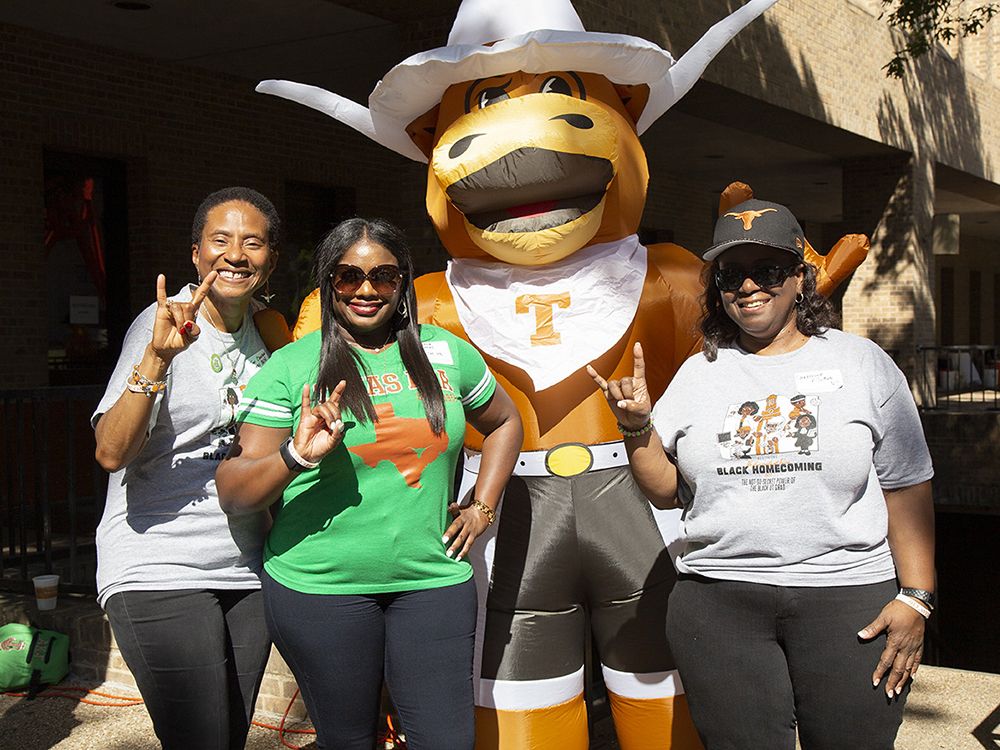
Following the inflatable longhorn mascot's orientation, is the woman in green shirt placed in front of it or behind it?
in front

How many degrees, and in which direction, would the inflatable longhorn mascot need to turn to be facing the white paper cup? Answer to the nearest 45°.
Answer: approximately 135° to its right

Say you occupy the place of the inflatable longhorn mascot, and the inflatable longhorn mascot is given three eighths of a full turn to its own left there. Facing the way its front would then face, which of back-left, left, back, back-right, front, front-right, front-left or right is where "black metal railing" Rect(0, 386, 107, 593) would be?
left

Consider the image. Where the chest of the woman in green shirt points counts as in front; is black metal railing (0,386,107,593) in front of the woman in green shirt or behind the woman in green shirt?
behind

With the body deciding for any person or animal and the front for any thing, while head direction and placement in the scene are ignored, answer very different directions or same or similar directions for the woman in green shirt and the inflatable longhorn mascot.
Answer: same or similar directions

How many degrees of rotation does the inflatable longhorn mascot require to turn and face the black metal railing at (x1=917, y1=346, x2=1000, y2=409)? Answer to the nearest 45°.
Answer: approximately 135° to its left

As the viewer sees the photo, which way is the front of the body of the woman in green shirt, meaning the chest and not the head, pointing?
toward the camera

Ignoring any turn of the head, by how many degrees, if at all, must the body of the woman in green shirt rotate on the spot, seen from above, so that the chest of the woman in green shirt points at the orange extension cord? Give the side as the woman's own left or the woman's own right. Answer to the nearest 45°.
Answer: approximately 135° to the woman's own right

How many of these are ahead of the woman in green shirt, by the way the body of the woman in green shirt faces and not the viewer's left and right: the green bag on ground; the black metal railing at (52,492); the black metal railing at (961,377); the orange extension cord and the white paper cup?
0

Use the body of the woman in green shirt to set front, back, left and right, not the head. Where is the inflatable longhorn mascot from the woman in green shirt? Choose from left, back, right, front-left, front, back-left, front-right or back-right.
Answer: back-left

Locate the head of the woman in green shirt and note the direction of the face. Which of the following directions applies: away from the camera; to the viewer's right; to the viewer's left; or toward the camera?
toward the camera

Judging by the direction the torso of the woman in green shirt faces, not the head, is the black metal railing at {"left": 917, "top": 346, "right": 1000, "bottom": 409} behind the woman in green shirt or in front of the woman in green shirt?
behind

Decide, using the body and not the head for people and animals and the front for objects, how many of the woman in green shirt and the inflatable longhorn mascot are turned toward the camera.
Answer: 2
